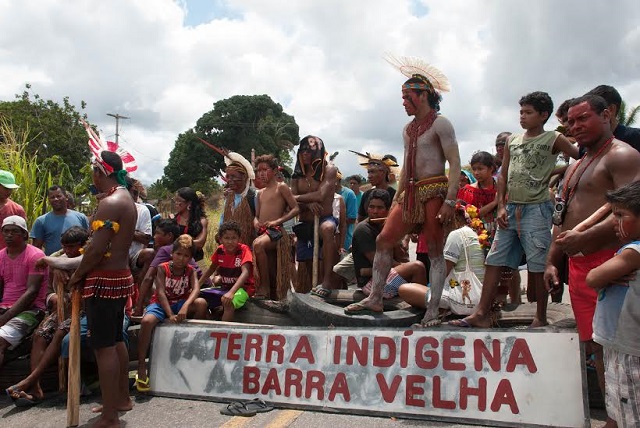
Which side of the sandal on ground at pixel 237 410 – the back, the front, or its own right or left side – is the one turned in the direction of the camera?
left

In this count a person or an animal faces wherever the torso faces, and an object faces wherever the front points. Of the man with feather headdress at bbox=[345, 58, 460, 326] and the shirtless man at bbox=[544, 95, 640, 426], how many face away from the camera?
0

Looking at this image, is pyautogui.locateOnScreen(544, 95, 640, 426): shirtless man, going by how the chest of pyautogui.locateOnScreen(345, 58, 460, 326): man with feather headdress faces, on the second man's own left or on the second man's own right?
on the second man's own left

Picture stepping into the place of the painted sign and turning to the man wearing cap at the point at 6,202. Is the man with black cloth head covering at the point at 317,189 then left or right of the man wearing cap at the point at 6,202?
right

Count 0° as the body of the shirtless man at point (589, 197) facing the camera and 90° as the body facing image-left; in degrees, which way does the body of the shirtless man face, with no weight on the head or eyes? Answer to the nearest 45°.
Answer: approximately 45°
